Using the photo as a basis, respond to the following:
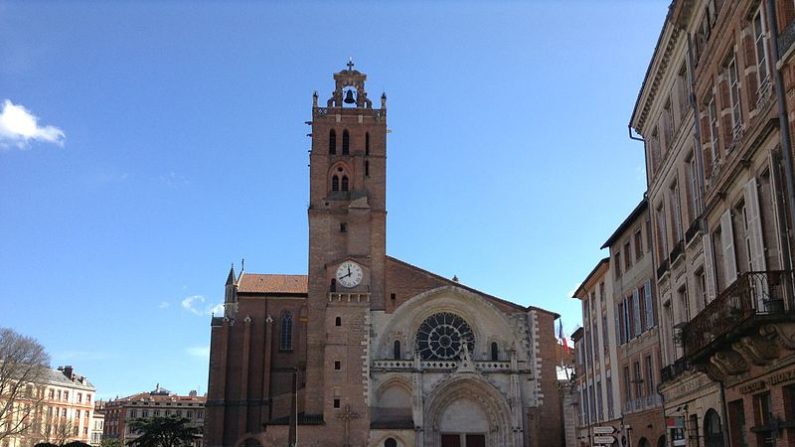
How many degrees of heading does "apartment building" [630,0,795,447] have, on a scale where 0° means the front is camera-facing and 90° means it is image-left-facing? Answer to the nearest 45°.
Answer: approximately 45°

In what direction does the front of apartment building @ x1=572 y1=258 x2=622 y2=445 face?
to the viewer's left

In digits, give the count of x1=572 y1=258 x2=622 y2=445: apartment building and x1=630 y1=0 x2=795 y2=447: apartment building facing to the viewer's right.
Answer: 0
